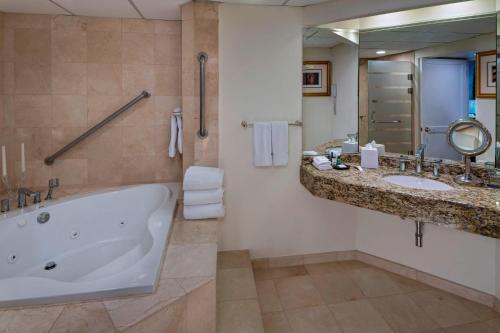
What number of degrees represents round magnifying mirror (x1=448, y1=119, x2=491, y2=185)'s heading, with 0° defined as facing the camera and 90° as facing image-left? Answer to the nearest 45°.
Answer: approximately 0°

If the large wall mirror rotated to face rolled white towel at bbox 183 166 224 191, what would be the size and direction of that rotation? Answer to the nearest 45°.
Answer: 0° — it already faces it

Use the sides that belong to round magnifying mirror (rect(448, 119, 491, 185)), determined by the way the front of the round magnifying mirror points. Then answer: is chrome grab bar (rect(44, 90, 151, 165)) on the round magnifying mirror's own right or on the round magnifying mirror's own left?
on the round magnifying mirror's own right

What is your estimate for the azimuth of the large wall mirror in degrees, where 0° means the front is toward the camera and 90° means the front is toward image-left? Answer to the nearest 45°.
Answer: approximately 45°
